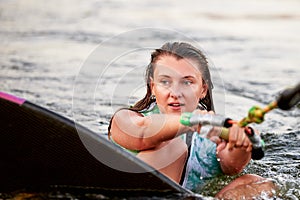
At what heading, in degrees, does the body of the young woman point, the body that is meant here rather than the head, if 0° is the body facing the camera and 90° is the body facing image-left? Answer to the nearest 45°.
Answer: approximately 315°
